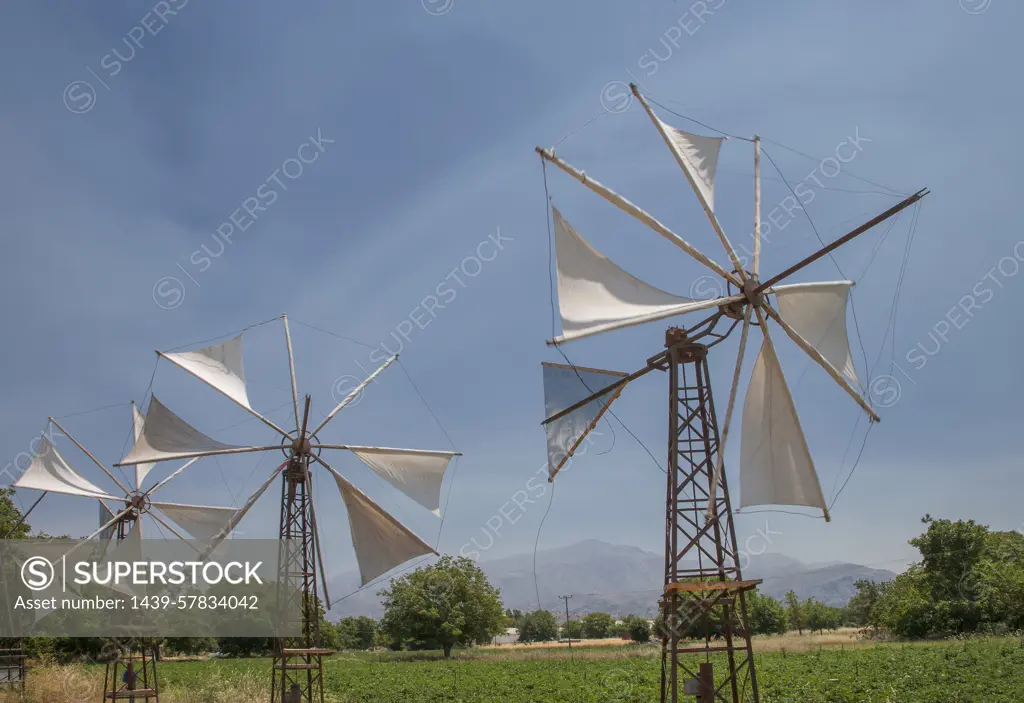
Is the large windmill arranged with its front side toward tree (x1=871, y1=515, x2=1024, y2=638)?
no

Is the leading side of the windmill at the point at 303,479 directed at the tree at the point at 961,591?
no

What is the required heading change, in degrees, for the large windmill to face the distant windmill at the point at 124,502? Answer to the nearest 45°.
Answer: approximately 180°

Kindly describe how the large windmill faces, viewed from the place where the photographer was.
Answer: facing the viewer and to the right of the viewer

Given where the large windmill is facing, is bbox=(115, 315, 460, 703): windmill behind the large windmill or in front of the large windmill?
behind

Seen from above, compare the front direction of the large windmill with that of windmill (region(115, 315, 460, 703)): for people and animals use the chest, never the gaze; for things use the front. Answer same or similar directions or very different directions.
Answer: same or similar directions

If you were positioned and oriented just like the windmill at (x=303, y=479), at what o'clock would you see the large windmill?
The large windmill is roughly at 11 o'clock from the windmill.

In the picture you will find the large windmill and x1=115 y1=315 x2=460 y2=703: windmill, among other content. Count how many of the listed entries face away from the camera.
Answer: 0

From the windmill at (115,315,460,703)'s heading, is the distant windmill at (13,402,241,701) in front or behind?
behind

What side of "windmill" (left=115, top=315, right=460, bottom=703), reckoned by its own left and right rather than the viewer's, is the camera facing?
front
